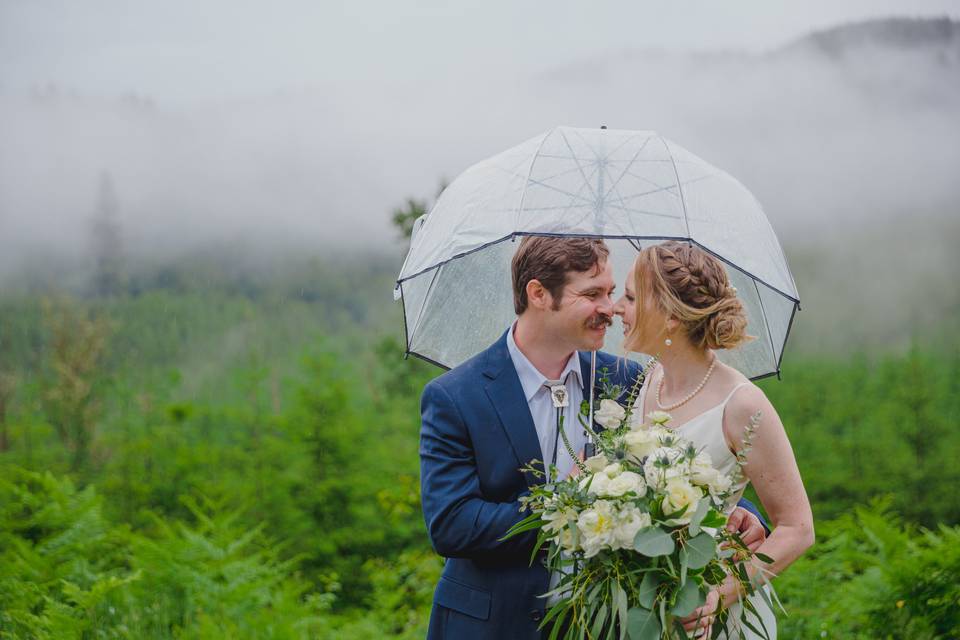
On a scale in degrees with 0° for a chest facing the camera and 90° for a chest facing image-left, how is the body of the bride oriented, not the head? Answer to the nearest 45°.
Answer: approximately 45°

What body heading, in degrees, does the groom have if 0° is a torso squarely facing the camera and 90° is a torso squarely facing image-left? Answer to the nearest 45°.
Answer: approximately 315°

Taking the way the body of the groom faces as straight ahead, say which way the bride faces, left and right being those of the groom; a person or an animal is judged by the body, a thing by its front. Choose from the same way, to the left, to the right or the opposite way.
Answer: to the right

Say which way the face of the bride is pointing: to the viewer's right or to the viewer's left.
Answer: to the viewer's left
